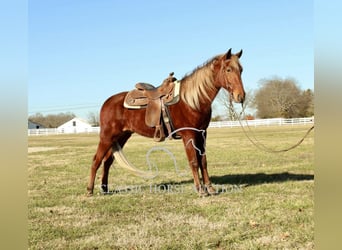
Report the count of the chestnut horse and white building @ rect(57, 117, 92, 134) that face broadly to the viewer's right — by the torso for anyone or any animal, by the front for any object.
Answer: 1

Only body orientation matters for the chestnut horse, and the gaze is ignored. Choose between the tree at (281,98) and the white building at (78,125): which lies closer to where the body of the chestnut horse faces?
the tree

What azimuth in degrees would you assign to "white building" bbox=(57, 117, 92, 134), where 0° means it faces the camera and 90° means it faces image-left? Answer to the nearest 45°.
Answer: approximately 0°

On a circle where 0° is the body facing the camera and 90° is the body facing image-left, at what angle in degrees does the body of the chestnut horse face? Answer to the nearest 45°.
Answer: approximately 270°

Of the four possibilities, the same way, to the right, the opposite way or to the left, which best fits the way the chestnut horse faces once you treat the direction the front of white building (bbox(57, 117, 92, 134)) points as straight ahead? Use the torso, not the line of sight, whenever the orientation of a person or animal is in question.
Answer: to the left

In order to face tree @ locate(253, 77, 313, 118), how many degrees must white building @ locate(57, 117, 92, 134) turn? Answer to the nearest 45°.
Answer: approximately 45° to its left

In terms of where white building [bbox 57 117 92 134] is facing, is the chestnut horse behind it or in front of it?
in front

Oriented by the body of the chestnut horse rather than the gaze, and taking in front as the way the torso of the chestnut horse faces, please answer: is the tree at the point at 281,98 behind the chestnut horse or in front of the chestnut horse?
in front
